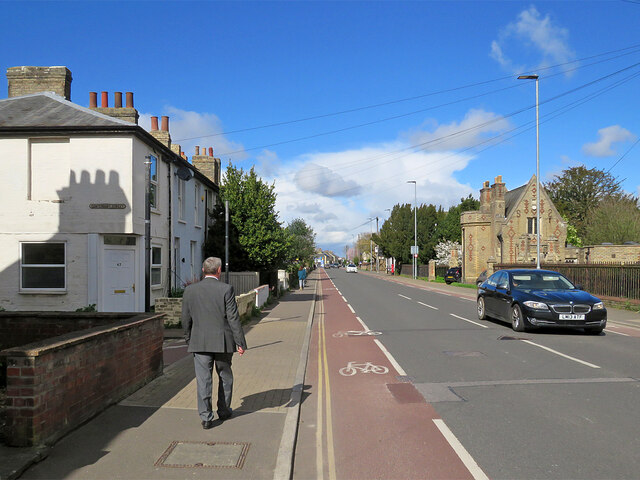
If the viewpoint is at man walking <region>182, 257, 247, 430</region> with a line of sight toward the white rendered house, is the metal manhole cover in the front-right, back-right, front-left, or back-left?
back-left

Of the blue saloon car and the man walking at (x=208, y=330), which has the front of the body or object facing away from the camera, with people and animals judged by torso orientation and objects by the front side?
the man walking

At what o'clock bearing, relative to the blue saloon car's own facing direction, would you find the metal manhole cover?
The metal manhole cover is roughly at 2 o'clock from the blue saloon car.

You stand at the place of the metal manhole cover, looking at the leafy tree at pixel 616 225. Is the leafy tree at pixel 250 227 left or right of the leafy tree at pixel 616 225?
left

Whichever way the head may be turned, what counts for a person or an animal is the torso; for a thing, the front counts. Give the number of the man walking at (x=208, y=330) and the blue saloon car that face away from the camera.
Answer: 1

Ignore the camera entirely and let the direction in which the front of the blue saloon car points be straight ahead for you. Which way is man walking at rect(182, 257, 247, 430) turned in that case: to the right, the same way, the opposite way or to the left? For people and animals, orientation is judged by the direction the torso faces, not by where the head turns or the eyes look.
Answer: the opposite way

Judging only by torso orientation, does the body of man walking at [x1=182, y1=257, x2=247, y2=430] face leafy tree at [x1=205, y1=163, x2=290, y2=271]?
yes

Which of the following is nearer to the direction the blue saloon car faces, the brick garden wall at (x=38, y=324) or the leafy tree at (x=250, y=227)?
the brick garden wall

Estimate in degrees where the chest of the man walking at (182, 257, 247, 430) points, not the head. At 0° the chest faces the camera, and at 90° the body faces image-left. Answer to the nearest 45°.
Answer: approximately 180°

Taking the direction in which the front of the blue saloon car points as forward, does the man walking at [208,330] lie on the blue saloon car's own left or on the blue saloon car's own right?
on the blue saloon car's own right
